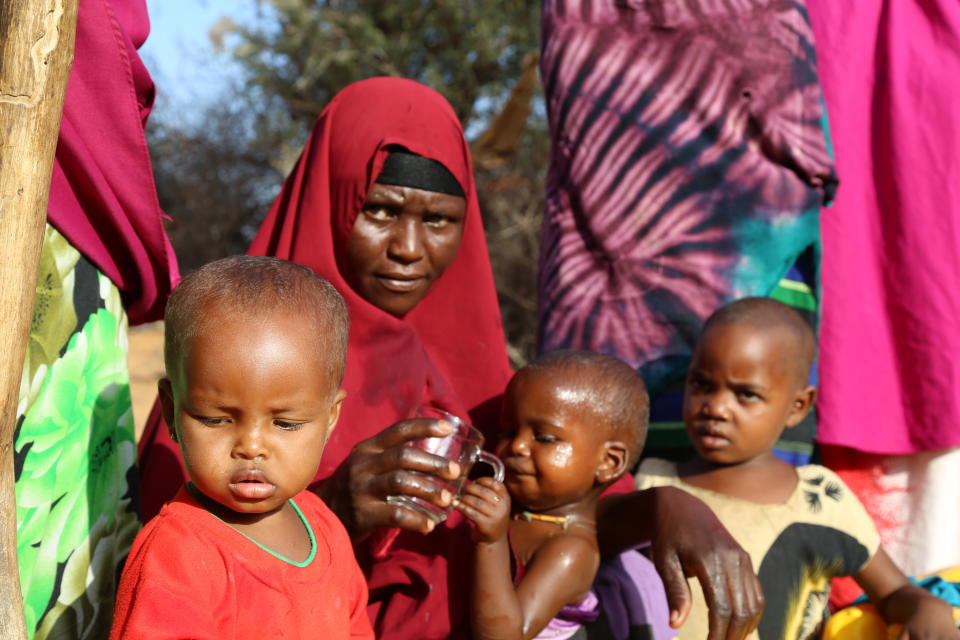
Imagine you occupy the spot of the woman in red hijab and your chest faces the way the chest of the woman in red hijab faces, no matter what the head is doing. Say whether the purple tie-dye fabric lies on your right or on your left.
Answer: on your left

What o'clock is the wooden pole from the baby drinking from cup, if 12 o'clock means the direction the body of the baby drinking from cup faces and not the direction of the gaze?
The wooden pole is roughly at 12 o'clock from the baby drinking from cup.

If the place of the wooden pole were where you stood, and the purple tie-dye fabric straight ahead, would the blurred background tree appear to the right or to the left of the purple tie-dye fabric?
left

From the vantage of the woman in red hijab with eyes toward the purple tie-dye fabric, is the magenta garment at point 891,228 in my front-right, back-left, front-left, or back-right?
front-right

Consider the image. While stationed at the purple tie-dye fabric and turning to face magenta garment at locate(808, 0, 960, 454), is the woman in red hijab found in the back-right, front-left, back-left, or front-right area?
back-right

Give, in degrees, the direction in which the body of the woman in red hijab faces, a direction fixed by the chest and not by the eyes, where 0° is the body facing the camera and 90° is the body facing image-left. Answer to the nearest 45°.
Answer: approximately 315°

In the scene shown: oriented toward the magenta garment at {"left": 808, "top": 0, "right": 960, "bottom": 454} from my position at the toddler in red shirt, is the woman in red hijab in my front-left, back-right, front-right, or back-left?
front-left

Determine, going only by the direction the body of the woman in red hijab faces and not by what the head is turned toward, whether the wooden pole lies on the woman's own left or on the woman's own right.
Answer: on the woman's own right

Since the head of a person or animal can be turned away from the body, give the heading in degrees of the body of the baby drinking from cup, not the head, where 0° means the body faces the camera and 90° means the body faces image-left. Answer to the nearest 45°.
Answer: approximately 45°

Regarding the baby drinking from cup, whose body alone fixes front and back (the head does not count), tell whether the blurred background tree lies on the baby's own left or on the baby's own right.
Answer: on the baby's own right

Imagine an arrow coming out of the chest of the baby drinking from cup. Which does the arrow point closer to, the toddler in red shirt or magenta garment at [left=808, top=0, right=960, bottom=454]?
the toddler in red shirt
